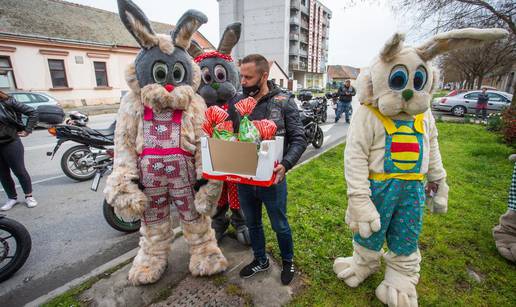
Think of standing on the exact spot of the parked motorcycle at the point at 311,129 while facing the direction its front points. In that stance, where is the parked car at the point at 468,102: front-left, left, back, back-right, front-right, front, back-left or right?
left

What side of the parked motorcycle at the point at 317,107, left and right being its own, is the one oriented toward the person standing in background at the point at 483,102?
left

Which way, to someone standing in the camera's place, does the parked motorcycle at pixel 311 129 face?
facing the viewer and to the right of the viewer

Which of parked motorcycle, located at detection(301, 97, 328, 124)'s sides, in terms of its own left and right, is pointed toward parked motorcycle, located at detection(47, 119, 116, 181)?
right

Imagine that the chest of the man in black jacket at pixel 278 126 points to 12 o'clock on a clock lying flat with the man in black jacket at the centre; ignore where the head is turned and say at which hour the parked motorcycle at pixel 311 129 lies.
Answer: The parked motorcycle is roughly at 5 o'clock from the man in black jacket.

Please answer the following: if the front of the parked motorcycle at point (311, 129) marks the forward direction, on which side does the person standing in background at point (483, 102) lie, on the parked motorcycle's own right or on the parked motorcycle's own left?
on the parked motorcycle's own left

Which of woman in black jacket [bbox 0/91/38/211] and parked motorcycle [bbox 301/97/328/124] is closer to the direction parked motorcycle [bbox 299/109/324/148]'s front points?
the woman in black jacket

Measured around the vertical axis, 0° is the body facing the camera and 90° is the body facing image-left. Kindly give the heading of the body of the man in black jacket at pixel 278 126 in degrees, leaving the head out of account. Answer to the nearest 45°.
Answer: approximately 45°

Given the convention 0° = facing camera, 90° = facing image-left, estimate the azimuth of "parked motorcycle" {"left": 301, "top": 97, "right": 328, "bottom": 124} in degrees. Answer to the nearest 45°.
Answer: approximately 315°
